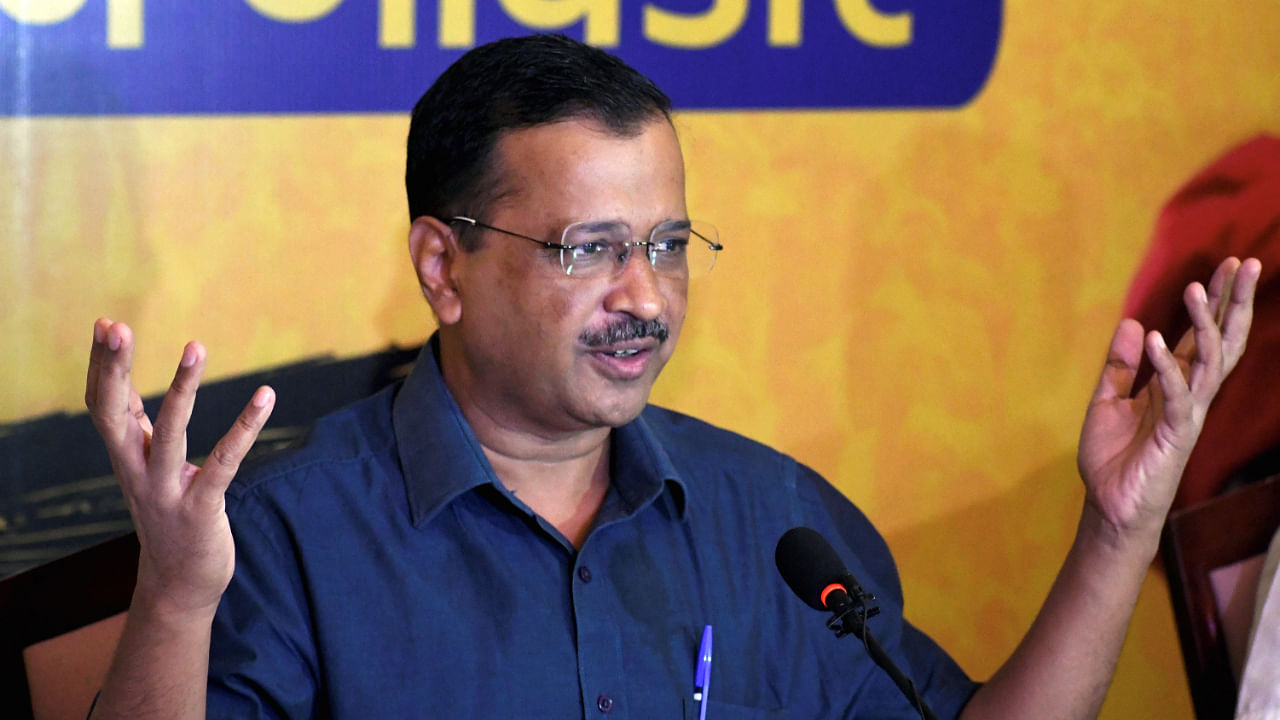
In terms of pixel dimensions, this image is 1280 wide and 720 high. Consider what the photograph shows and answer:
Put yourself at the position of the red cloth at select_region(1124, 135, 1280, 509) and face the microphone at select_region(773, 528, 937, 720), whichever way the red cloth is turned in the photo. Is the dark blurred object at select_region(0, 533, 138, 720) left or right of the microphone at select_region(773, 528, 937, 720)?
right

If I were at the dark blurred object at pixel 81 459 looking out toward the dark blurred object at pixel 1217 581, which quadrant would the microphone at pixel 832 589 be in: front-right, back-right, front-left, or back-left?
front-right

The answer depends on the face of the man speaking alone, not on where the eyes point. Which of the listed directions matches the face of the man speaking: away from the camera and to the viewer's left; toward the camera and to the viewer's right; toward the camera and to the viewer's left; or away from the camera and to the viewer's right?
toward the camera and to the viewer's right

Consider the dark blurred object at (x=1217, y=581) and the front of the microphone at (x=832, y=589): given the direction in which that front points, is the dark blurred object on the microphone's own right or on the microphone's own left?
on the microphone's own right

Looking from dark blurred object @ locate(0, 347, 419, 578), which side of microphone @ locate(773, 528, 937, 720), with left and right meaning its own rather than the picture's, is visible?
front

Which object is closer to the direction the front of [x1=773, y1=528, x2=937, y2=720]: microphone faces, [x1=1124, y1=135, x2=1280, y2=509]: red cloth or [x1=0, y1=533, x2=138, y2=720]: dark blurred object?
the dark blurred object

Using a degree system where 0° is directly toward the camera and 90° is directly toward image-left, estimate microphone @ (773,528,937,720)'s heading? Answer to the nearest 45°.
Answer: approximately 135°

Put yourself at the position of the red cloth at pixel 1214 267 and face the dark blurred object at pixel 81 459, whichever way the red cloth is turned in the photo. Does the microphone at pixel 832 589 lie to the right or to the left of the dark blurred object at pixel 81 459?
left

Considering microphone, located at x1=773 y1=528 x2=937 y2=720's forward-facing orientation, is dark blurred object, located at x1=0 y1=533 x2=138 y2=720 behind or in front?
in front
